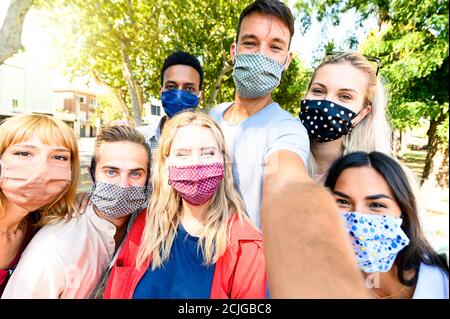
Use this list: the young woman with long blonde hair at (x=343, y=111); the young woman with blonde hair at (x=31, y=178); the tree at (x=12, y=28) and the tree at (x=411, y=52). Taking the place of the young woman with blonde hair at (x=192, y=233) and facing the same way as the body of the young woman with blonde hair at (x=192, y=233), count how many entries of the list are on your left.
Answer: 2

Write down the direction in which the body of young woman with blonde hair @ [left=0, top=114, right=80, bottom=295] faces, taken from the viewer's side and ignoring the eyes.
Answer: toward the camera

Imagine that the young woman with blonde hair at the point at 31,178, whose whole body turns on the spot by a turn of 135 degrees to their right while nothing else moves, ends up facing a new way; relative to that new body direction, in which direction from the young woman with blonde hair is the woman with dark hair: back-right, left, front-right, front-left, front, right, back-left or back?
back

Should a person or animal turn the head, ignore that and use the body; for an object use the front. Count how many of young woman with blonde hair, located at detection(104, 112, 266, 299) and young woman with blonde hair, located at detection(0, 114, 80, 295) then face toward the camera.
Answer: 2

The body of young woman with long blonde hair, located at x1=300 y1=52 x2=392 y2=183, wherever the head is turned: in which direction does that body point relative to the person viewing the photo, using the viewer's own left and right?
facing the viewer and to the left of the viewer

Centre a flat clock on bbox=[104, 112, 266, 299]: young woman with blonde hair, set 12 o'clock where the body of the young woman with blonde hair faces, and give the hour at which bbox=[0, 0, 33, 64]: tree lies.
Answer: The tree is roughly at 4 o'clock from the young woman with blonde hair.

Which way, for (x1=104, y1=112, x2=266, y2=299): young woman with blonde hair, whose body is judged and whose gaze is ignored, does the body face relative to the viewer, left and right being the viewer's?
facing the viewer
